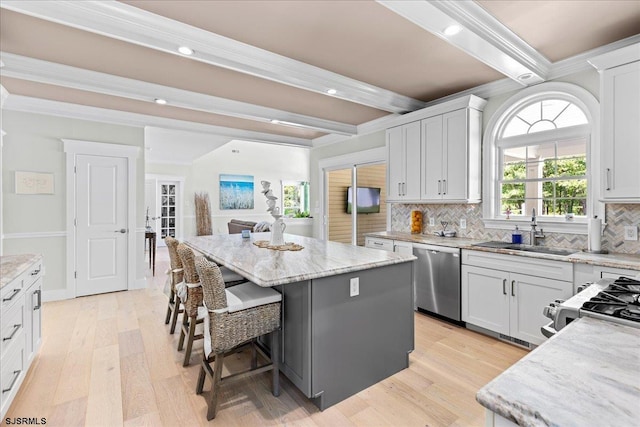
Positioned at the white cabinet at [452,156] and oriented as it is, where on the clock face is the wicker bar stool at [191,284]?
The wicker bar stool is roughly at 12 o'clock from the white cabinet.

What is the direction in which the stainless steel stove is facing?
to the viewer's left

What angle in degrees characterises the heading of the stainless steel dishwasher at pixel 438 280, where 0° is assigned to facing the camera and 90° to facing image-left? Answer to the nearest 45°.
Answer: approximately 45°

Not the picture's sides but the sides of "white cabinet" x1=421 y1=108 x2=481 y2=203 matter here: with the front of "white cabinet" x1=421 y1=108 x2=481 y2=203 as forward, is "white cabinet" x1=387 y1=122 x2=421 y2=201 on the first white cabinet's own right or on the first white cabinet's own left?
on the first white cabinet's own right

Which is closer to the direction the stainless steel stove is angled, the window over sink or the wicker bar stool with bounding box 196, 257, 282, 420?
the wicker bar stool

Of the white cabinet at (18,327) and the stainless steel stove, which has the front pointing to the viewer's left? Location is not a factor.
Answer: the stainless steel stove

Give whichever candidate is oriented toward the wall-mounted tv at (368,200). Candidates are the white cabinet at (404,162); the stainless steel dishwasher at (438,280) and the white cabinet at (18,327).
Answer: the white cabinet at (18,327)

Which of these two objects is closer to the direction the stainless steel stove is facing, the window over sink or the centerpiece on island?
the centerpiece on island

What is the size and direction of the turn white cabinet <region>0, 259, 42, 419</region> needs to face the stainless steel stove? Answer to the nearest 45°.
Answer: approximately 45° to its right

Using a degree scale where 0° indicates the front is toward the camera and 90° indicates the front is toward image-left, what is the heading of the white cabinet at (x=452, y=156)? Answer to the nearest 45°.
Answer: approximately 45°

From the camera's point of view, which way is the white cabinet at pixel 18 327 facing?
to the viewer's right

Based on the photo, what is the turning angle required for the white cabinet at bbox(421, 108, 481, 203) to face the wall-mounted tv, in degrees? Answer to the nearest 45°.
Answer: approximately 90° to its right
